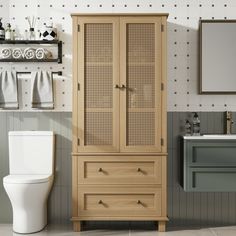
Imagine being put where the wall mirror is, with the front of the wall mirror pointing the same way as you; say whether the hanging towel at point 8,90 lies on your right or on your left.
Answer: on your right

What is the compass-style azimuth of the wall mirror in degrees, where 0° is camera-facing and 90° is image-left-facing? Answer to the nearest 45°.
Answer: approximately 0°

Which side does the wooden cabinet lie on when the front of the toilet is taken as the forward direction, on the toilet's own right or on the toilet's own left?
on the toilet's own left

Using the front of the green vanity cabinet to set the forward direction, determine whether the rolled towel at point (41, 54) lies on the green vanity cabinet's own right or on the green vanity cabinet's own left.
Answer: on the green vanity cabinet's own right

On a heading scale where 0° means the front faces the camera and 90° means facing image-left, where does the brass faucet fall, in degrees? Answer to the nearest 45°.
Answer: approximately 0°

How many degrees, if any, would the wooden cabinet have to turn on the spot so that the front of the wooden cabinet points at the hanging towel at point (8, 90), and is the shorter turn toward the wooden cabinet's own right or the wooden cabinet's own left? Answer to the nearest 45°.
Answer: approximately 90° to the wooden cabinet's own right

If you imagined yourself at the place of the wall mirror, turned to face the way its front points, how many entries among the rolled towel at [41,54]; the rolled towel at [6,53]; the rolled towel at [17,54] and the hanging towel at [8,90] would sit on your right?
4
